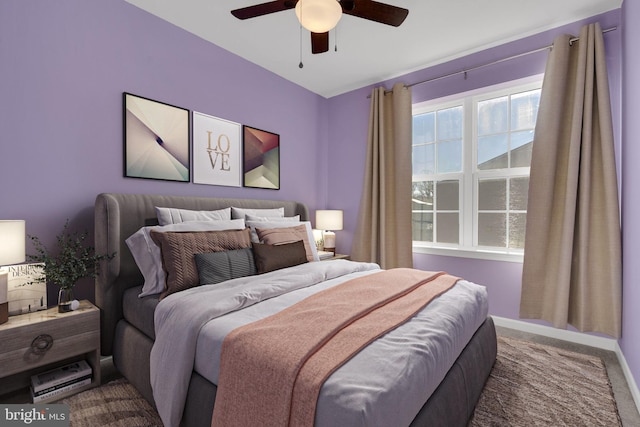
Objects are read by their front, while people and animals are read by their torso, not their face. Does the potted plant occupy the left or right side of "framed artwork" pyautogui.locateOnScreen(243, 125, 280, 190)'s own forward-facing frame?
on its right

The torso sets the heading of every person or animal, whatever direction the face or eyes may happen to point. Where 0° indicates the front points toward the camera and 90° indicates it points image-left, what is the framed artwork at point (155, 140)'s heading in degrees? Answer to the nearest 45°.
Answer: approximately 315°

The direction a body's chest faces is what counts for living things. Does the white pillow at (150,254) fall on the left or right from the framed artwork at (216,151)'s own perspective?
on its right

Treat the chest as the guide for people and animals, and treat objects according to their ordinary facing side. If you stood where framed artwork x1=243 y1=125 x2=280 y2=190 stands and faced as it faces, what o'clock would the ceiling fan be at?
The ceiling fan is roughly at 1 o'clock from the framed artwork.

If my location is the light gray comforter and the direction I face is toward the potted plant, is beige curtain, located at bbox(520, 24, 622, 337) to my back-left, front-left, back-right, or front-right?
back-right

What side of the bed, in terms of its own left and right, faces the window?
left
